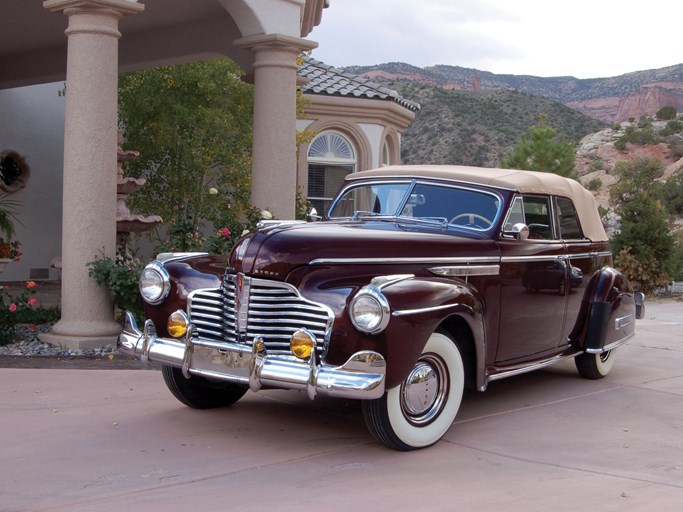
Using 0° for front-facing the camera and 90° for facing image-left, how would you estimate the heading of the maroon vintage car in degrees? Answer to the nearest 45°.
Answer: approximately 45°

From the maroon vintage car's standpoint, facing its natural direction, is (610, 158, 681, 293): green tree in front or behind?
behind

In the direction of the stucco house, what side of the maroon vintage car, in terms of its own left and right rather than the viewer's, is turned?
right

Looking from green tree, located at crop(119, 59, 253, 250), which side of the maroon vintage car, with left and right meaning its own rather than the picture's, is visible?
right

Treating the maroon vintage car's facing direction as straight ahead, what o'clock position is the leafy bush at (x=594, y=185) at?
The leafy bush is roughly at 5 o'clock from the maroon vintage car.

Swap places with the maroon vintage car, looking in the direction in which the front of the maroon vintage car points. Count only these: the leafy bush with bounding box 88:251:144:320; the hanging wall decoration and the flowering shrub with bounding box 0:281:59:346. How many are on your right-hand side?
3

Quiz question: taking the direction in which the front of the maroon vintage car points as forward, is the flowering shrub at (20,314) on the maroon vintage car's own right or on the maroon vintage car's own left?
on the maroon vintage car's own right

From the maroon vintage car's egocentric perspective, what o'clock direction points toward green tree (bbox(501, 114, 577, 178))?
The green tree is roughly at 5 o'clock from the maroon vintage car.

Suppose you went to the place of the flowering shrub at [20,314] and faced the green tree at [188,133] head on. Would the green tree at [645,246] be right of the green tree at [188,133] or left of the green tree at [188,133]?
right
